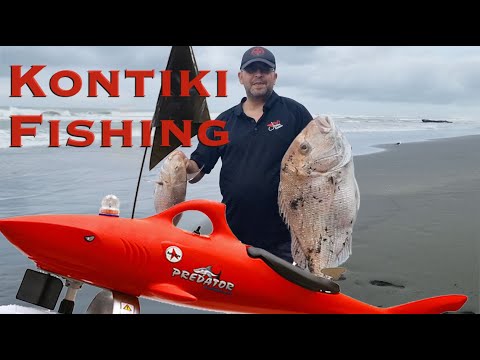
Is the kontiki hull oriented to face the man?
no

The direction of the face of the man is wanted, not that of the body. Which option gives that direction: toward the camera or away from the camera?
toward the camera

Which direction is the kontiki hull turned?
to the viewer's left
